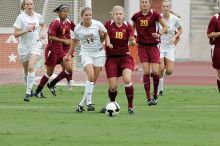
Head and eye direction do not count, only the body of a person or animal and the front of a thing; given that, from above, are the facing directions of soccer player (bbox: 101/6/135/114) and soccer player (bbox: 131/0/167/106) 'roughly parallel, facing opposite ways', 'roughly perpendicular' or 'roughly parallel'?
roughly parallel

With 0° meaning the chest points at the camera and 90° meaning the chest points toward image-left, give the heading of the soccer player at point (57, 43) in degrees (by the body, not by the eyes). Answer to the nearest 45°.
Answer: approximately 315°

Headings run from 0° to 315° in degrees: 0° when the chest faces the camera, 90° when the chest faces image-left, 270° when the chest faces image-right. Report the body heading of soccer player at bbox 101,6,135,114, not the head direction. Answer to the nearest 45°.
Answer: approximately 0°

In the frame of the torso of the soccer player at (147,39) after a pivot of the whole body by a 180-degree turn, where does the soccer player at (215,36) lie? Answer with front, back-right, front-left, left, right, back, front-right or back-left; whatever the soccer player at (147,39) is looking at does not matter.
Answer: right

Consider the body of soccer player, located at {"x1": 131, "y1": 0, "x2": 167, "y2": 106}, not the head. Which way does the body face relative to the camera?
toward the camera

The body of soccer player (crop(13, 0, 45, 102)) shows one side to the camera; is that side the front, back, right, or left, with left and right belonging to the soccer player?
front

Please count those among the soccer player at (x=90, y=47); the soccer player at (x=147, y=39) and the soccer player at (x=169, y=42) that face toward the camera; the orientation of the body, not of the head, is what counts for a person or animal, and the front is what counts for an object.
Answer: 3

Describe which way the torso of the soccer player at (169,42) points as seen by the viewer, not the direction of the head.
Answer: toward the camera

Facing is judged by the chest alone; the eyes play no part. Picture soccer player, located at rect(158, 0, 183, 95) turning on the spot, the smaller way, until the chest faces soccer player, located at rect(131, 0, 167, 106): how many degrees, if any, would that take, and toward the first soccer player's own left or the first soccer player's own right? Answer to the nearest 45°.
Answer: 0° — they already face them

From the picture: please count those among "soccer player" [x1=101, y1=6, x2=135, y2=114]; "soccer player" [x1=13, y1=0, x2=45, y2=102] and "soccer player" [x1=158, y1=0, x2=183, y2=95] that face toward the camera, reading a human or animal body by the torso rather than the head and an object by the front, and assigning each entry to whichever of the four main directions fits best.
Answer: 3
